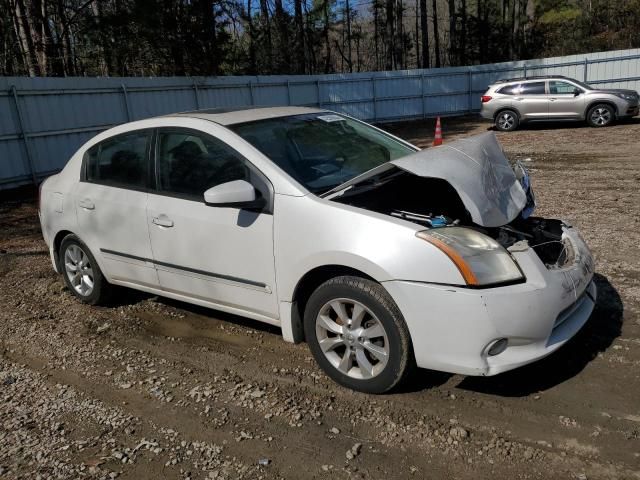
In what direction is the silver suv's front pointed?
to the viewer's right

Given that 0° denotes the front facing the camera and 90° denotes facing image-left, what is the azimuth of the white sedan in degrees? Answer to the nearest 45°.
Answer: approximately 315°

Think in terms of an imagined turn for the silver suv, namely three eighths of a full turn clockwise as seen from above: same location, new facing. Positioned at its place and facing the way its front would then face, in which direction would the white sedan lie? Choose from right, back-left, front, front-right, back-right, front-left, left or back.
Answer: front-left
